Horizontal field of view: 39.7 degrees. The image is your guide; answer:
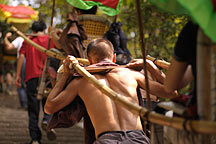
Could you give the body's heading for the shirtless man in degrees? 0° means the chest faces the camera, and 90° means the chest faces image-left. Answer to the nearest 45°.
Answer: approximately 180°
